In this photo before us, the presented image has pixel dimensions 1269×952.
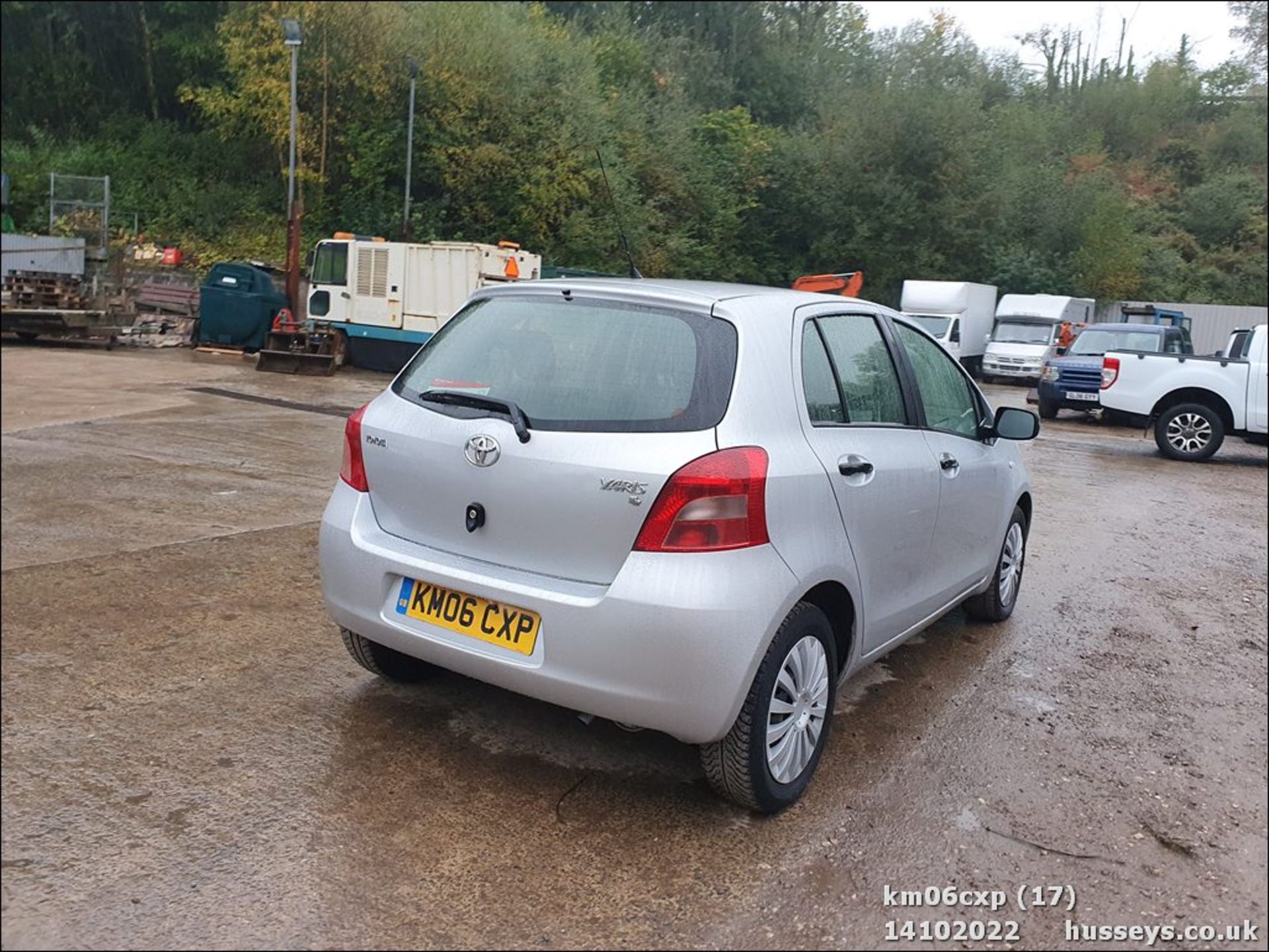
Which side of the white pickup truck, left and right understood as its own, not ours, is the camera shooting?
right

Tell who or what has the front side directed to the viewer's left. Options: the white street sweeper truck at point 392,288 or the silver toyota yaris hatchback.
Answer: the white street sweeper truck

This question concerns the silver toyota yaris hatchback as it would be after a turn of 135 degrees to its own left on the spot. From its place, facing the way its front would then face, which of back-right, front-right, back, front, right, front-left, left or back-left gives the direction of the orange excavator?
right

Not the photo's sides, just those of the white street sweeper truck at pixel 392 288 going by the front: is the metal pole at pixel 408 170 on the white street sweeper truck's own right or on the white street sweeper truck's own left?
on the white street sweeper truck's own right

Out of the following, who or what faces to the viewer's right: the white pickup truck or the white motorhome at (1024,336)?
the white pickup truck

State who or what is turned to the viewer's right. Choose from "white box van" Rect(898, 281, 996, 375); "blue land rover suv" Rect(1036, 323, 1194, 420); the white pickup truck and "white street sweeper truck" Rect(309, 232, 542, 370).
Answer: the white pickup truck

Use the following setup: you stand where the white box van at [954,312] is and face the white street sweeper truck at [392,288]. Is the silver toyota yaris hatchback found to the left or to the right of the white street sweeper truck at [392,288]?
left

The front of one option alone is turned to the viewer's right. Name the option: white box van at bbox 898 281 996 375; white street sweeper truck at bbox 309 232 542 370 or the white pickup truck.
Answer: the white pickup truck

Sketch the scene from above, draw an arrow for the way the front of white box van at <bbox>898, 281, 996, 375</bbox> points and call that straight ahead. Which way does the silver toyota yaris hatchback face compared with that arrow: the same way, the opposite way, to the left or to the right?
the opposite way

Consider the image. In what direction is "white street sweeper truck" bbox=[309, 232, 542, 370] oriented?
to the viewer's left

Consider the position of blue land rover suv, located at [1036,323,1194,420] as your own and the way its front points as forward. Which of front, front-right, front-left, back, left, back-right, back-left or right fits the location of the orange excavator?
right

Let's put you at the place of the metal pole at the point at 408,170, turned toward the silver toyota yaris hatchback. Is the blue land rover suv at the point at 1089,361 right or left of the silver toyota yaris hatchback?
left

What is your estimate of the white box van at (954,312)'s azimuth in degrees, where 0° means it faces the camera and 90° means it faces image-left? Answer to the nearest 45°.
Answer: approximately 45°

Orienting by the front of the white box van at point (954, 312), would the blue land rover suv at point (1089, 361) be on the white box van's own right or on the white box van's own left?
on the white box van's own left

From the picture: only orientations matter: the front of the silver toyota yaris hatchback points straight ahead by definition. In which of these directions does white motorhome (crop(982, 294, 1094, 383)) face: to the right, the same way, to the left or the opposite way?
the opposite way
